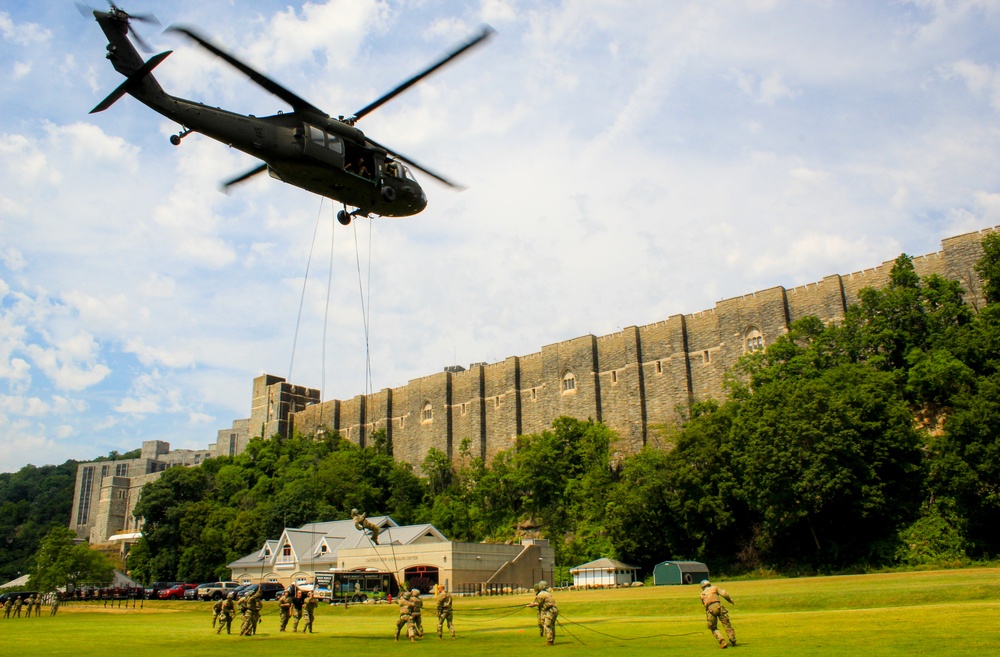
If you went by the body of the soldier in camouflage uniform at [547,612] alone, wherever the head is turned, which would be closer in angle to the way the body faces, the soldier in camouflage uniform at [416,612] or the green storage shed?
the soldier in camouflage uniform

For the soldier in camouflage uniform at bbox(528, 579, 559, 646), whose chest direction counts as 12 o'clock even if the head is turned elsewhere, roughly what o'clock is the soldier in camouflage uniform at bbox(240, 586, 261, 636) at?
the soldier in camouflage uniform at bbox(240, 586, 261, 636) is roughly at 1 o'clock from the soldier in camouflage uniform at bbox(528, 579, 559, 646).

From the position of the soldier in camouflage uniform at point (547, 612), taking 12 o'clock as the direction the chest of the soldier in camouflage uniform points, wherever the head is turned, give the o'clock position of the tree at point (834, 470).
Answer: The tree is roughly at 4 o'clock from the soldier in camouflage uniform.

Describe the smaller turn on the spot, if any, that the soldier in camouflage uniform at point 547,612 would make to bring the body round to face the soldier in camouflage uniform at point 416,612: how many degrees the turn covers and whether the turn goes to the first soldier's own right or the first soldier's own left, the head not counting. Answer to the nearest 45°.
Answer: approximately 45° to the first soldier's own right

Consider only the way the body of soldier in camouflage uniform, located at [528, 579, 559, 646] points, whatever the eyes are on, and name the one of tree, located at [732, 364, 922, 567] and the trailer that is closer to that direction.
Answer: the trailer

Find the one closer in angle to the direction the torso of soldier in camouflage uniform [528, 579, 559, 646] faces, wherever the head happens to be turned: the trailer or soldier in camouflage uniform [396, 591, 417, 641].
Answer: the soldier in camouflage uniform

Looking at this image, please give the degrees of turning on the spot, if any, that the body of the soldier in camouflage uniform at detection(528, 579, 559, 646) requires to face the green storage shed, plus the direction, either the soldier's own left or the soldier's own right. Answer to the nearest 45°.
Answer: approximately 90° to the soldier's own right

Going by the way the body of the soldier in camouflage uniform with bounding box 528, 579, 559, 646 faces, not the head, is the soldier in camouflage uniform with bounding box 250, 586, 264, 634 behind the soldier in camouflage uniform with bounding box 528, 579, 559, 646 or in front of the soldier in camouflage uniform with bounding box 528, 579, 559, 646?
in front

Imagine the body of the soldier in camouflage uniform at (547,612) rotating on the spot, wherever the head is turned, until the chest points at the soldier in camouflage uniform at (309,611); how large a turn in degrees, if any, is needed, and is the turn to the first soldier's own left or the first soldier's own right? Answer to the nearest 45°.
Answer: approximately 45° to the first soldier's own right

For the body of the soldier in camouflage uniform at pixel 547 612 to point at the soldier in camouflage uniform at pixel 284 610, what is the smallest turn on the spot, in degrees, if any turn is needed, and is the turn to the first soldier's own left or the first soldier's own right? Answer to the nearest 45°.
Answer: approximately 45° to the first soldier's own right

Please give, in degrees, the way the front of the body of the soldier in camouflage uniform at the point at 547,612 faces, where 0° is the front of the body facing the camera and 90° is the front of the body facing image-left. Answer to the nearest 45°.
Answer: approximately 90°

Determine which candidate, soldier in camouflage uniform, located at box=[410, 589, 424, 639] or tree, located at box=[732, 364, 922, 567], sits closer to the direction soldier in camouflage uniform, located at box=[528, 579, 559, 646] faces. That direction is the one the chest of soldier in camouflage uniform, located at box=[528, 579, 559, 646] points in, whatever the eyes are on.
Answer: the soldier in camouflage uniform
